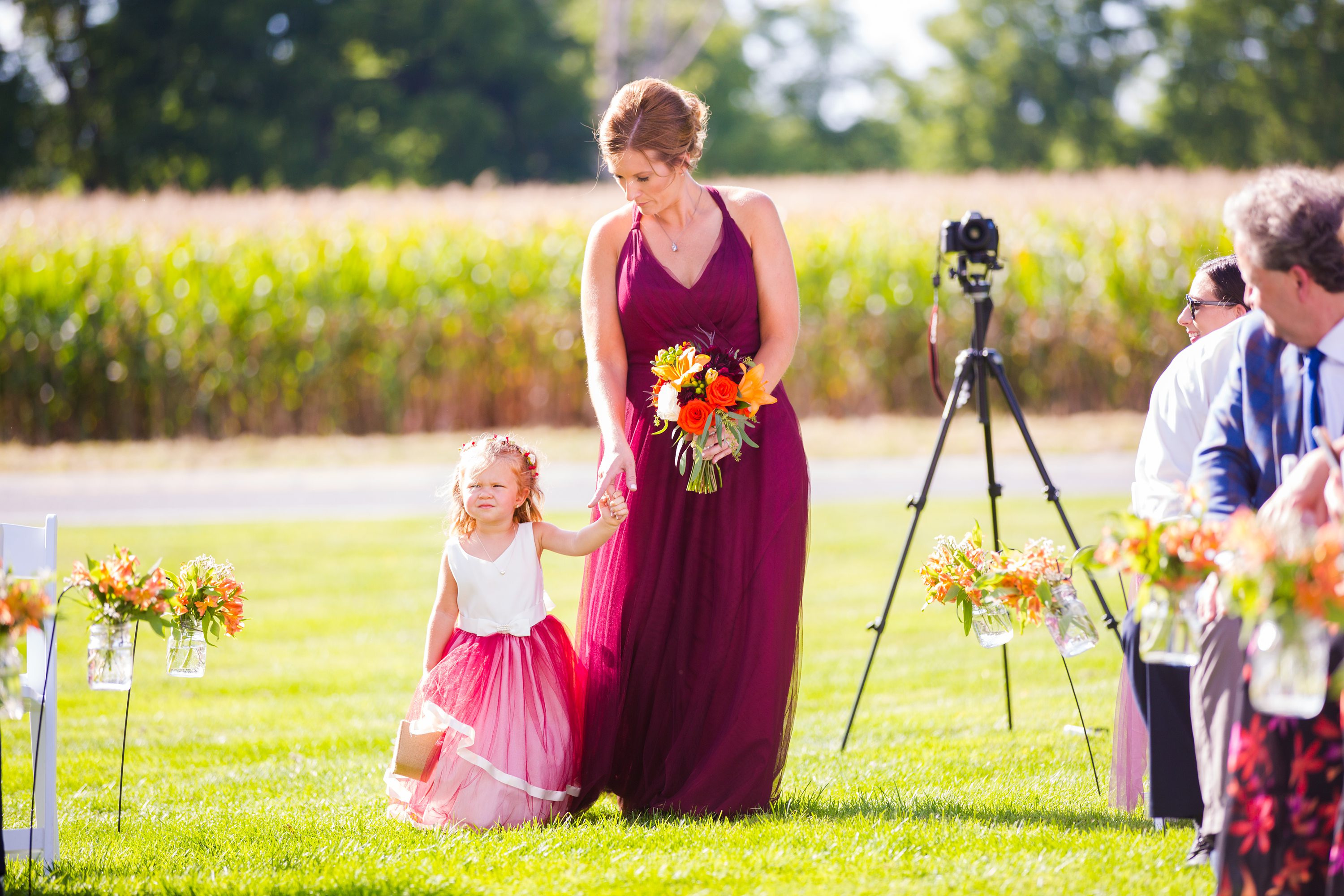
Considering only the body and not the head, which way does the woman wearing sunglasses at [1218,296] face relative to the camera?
to the viewer's left

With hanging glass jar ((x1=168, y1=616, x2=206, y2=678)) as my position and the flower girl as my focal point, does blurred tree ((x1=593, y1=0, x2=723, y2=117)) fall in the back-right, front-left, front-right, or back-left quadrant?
front-left

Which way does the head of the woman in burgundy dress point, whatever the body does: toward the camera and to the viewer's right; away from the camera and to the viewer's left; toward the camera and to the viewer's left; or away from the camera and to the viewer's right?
toward the camera and to the viewer's left

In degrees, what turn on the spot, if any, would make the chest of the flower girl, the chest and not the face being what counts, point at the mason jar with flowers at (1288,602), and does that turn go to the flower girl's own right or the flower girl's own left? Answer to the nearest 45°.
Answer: approximately 45° to the flower girl's own left

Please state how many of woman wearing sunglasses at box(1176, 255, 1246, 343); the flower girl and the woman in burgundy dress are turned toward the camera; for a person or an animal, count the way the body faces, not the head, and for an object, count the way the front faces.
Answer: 2

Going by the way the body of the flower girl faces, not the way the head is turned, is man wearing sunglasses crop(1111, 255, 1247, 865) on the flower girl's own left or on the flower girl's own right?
on the flower girl's own left

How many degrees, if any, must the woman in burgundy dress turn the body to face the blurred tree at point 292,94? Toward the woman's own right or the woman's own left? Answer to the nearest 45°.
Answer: approximately 180°

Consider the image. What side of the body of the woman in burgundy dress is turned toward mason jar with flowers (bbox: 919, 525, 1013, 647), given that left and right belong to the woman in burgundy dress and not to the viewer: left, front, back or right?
left

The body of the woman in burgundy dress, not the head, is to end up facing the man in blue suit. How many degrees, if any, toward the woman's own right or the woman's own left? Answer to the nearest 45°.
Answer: approximately 45° to the woman's own left

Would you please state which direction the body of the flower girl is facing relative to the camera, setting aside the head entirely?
toward the camera

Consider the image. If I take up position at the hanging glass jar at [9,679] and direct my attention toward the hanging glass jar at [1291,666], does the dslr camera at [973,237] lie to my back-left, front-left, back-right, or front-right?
front-left
